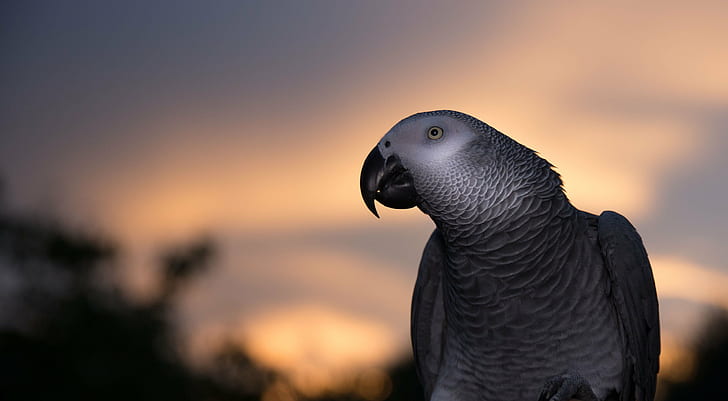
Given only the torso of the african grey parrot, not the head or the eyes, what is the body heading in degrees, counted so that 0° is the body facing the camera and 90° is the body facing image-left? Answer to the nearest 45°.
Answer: approximately 45°
